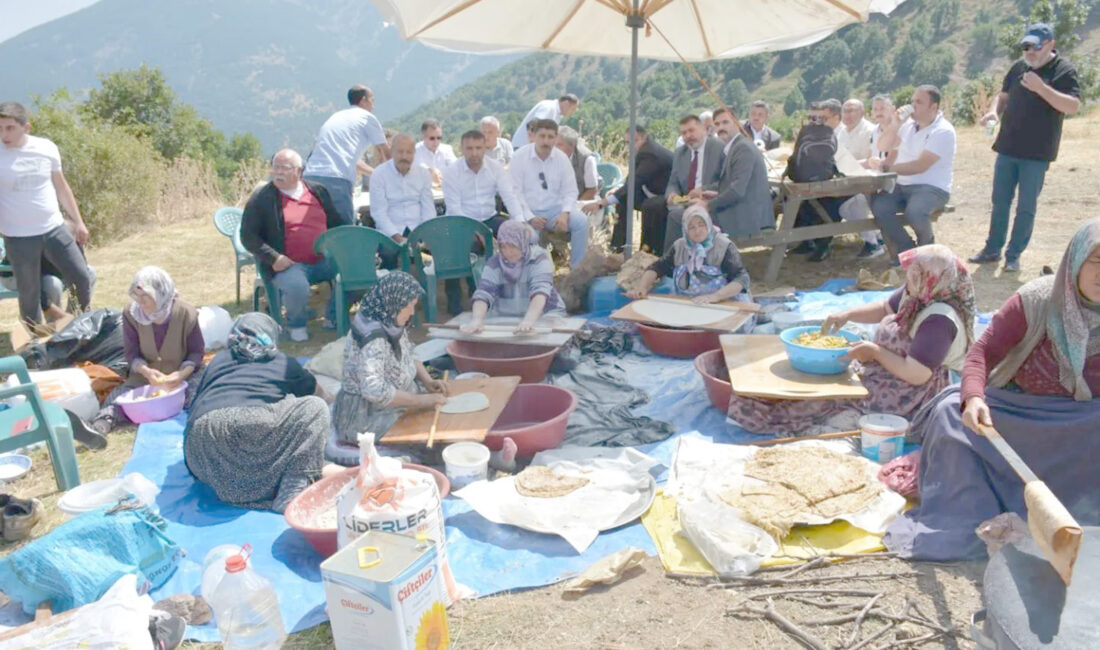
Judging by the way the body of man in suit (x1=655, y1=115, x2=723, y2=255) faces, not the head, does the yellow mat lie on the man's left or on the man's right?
on the man's left

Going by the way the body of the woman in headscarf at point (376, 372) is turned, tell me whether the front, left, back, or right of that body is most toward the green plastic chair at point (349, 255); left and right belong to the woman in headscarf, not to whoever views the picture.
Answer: left

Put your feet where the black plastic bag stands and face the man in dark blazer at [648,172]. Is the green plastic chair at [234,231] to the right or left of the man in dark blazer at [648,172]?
left

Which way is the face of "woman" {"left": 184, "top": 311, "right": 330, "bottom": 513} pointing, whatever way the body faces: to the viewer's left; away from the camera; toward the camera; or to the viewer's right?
away from the camera

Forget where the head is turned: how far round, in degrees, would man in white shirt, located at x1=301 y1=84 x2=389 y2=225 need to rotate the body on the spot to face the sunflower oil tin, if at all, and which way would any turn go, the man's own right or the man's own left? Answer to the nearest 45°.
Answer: approximately 135° to the man's own right

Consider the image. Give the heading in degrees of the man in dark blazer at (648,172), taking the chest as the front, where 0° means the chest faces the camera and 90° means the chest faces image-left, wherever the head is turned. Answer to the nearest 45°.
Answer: approximately 90°

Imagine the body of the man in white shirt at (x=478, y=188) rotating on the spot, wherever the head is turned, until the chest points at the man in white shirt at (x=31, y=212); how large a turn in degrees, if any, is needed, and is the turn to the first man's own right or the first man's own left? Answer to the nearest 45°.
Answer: approximately 90° to the first man's own right

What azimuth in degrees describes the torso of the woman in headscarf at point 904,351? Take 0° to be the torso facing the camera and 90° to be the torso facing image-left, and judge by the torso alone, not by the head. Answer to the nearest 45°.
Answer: approximately 90°

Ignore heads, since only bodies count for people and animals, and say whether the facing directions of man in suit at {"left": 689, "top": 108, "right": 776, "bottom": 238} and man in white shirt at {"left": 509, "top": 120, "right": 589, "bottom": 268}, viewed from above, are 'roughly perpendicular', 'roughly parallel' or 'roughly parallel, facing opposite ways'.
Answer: roughly perpendicular

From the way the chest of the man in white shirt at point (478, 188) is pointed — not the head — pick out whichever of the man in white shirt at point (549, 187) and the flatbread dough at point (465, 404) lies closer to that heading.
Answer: the flatbread dough

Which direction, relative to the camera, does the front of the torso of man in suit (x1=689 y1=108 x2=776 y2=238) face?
to the viewer's left

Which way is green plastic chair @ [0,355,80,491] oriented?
to the viewer's right
